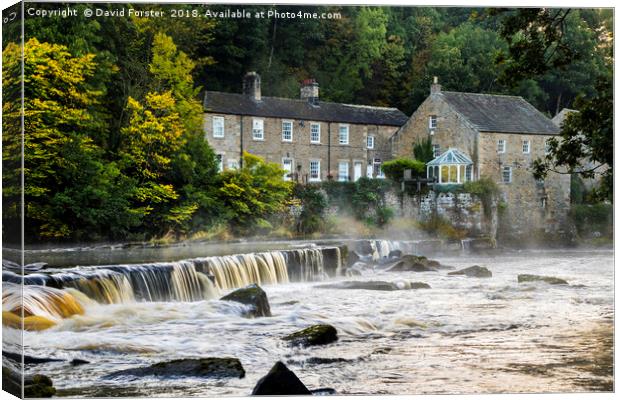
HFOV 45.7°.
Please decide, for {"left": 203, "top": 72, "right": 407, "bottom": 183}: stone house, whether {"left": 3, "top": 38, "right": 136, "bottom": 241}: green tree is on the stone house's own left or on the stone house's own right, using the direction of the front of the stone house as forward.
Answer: on the stone house's own right

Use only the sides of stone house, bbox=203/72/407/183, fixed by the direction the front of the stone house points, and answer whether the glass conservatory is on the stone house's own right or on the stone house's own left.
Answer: on the stone house's own left

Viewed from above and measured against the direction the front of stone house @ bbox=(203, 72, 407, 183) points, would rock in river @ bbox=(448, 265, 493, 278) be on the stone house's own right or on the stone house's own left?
on the stone house's own left

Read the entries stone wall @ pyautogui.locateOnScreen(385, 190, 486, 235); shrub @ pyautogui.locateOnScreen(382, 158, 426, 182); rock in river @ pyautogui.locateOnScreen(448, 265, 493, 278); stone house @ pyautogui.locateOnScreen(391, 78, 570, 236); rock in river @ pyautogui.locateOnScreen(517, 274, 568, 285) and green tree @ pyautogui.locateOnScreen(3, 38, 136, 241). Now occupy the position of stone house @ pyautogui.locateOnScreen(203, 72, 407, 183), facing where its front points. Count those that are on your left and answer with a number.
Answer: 5

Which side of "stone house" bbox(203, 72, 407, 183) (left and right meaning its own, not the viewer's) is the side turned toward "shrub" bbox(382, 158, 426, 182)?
left

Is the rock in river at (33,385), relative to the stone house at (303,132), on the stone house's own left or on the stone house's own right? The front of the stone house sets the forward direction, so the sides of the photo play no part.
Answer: on the stone house's own right

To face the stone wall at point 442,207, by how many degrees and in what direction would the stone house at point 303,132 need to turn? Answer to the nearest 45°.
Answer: approximately 90° to its left

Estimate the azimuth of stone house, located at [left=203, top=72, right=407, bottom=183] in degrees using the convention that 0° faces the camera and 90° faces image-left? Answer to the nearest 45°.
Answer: approximately 0°

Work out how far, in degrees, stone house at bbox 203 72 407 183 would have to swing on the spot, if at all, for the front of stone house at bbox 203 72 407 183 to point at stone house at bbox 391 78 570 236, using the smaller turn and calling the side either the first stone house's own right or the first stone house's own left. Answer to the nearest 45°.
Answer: approximately 90° to the first stone house's own left
